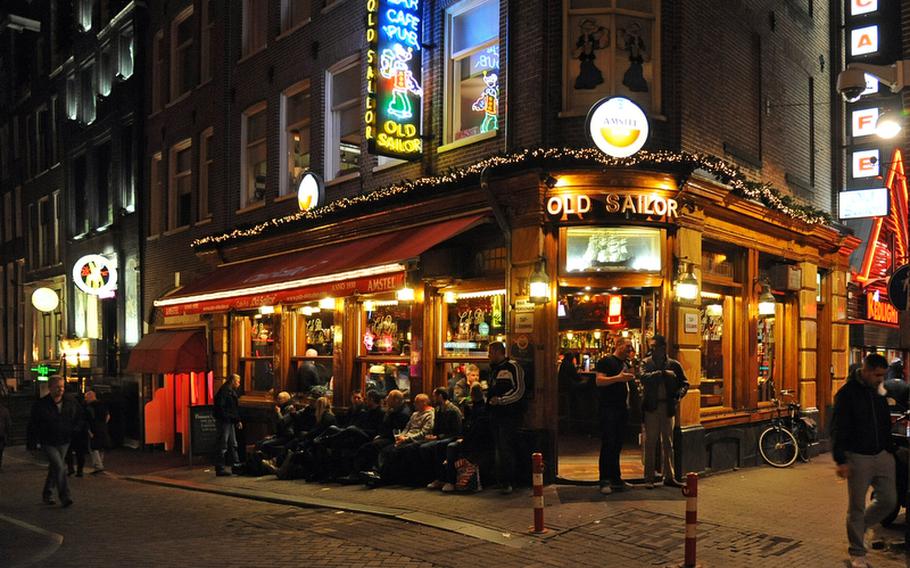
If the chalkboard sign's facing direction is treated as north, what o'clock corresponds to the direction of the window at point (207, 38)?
The window is roughly at 6 o'clock from the chalkboard sign.

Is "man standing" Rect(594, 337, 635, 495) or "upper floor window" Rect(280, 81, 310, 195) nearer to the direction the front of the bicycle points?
the man standing

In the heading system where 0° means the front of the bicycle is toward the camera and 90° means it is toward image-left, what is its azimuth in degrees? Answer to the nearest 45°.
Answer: approximately 45°
